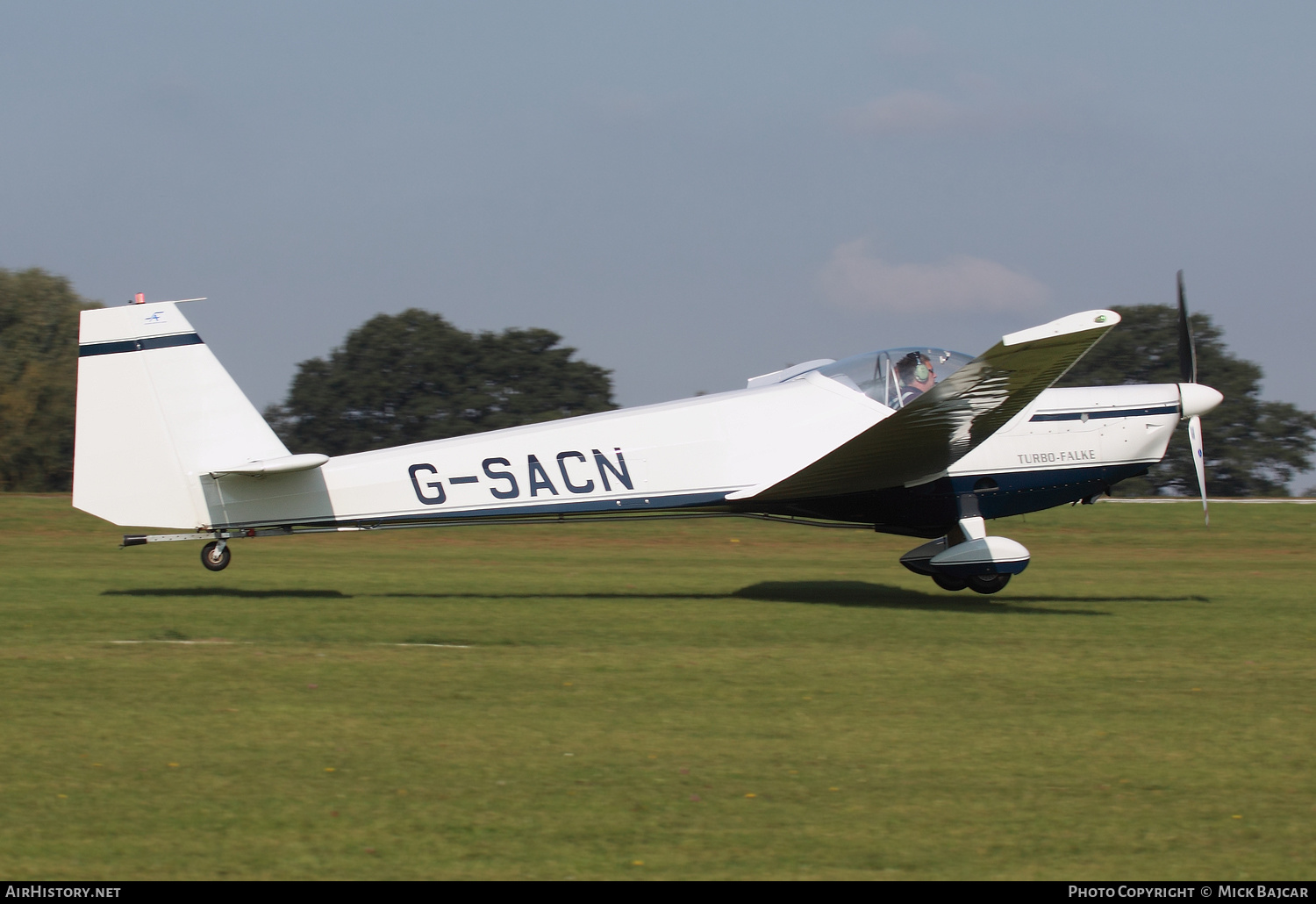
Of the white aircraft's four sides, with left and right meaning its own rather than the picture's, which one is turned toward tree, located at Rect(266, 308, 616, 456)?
left

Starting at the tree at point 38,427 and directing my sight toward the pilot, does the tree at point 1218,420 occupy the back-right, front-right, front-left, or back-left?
front-left

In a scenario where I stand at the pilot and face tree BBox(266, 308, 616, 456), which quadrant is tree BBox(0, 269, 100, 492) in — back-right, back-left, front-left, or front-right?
front-left

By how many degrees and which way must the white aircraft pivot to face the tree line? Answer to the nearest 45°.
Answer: approximately 90° to its left

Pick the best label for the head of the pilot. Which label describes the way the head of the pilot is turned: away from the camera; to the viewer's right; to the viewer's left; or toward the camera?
to the viewer's right

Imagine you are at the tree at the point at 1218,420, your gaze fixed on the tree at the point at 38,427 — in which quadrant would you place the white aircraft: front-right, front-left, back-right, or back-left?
front-left

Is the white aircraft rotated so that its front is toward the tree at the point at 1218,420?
no

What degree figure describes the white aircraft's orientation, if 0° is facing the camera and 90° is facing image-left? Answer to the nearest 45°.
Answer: approximately 270°

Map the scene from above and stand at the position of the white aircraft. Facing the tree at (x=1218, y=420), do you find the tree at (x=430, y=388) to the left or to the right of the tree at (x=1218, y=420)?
left

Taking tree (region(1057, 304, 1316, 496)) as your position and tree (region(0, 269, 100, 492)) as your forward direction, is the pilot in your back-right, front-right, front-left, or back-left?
front-left

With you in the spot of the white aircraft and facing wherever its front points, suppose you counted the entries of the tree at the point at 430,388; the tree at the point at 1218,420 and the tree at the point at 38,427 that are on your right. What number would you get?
0

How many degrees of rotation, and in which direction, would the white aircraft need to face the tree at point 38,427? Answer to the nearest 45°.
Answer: approximately 135° to its left
